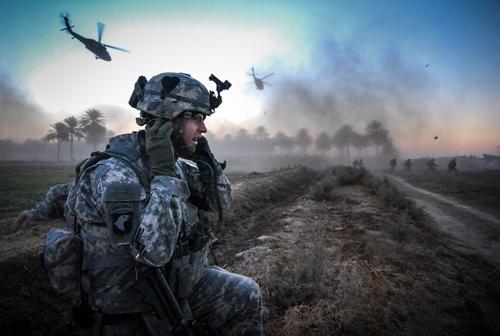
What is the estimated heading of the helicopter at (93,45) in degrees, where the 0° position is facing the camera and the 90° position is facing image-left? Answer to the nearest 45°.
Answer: approximately 225°

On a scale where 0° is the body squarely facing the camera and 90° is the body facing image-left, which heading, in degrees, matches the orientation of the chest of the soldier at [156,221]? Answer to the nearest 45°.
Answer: approximately 270°

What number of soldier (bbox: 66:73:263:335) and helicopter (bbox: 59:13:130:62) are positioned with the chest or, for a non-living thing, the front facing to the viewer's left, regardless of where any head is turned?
0

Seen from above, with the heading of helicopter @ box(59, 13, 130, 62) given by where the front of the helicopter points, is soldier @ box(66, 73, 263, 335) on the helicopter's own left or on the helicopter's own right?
on the helicopter's own right

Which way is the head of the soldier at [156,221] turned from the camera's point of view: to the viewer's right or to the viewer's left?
to the viewer's right
